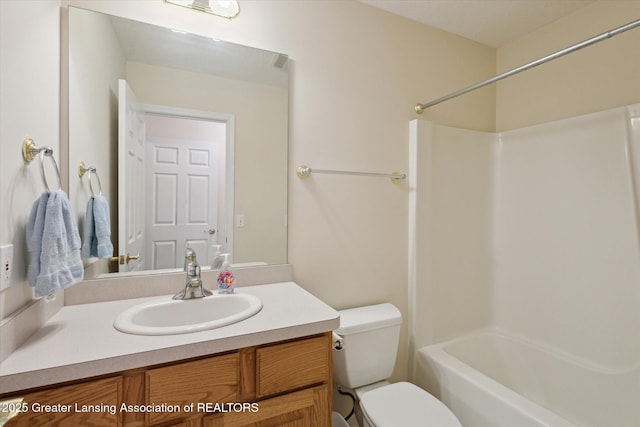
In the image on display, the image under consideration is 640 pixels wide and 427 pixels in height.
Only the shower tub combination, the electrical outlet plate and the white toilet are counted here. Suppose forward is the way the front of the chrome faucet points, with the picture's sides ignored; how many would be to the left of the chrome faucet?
2

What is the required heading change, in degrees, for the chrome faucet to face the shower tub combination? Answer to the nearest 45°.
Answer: approximately 90° to its left

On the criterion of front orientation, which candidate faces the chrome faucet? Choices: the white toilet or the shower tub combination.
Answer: the shower tub combination

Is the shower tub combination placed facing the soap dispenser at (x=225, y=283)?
yes

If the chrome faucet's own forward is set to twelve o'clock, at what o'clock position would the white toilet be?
The white toilet is roughly at 9 o'clock from the chrome faucet.

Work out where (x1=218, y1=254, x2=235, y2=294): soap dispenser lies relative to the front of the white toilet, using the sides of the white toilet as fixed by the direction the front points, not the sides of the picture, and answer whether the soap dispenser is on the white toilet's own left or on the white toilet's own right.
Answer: on the white toilet's own right

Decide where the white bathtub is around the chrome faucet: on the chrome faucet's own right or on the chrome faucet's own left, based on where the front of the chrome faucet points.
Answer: on the chrome faucet's own left

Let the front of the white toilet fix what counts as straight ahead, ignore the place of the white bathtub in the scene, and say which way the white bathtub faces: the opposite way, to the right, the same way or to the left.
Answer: to the right

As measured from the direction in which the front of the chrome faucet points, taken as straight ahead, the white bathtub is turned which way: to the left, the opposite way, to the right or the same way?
to the right
